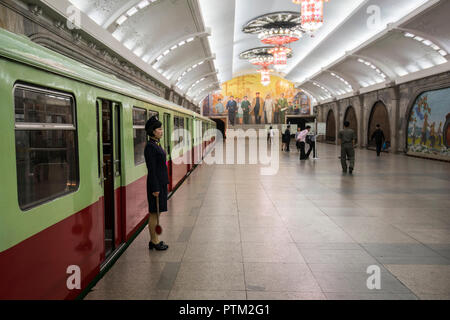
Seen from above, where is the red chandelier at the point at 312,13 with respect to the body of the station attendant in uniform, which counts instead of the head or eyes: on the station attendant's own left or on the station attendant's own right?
on the station attendant's own left

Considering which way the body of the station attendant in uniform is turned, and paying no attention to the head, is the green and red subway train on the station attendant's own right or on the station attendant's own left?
on the station attendant's own right
